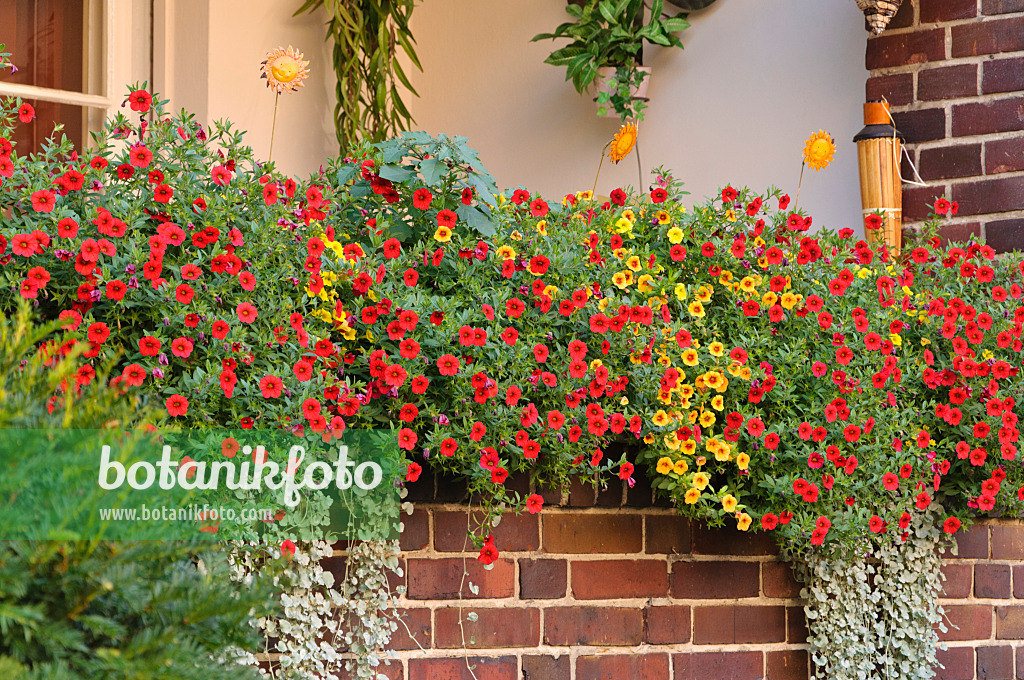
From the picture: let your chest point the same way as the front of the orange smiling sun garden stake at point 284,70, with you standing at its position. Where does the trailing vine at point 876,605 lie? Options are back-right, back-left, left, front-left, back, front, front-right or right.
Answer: front-left

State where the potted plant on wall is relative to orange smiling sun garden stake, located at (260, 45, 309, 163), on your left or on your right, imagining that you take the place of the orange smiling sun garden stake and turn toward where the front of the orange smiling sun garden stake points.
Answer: on your left

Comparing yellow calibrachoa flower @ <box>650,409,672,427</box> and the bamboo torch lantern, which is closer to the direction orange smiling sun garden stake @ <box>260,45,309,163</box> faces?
the yellow calibrachoa flower

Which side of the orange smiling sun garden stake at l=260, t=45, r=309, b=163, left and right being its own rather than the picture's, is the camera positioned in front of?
front

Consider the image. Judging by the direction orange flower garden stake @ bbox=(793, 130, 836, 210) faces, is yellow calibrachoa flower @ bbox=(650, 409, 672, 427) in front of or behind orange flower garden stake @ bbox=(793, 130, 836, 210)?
in front

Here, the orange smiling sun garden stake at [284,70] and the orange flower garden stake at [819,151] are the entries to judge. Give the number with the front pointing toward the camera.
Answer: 2

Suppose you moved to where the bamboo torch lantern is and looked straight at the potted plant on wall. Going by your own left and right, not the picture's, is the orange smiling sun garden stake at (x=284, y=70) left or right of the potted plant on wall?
left
